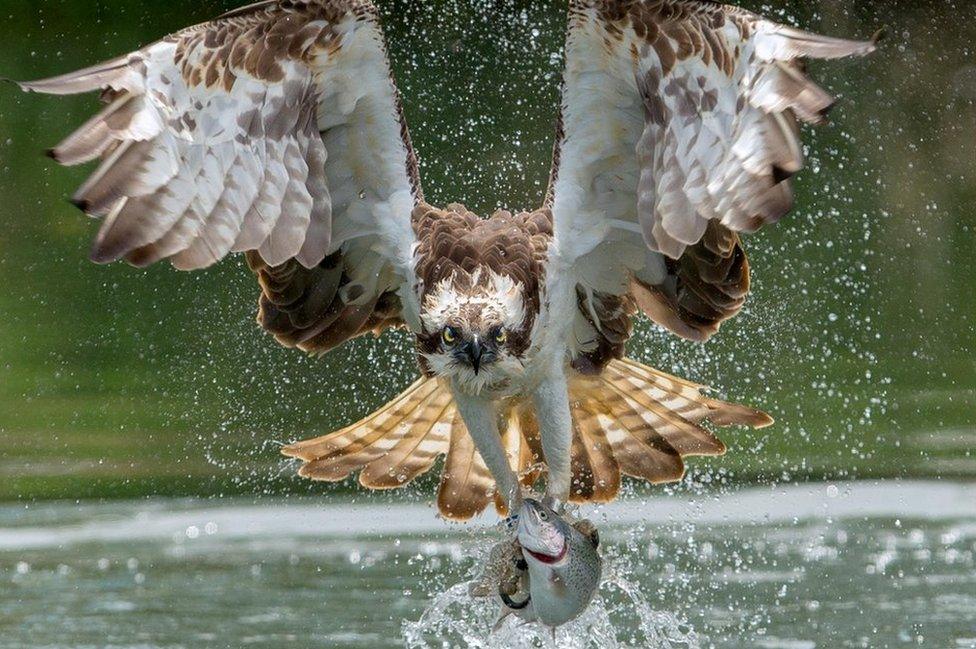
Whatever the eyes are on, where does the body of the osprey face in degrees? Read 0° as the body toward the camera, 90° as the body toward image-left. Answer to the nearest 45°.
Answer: approximately 0°
